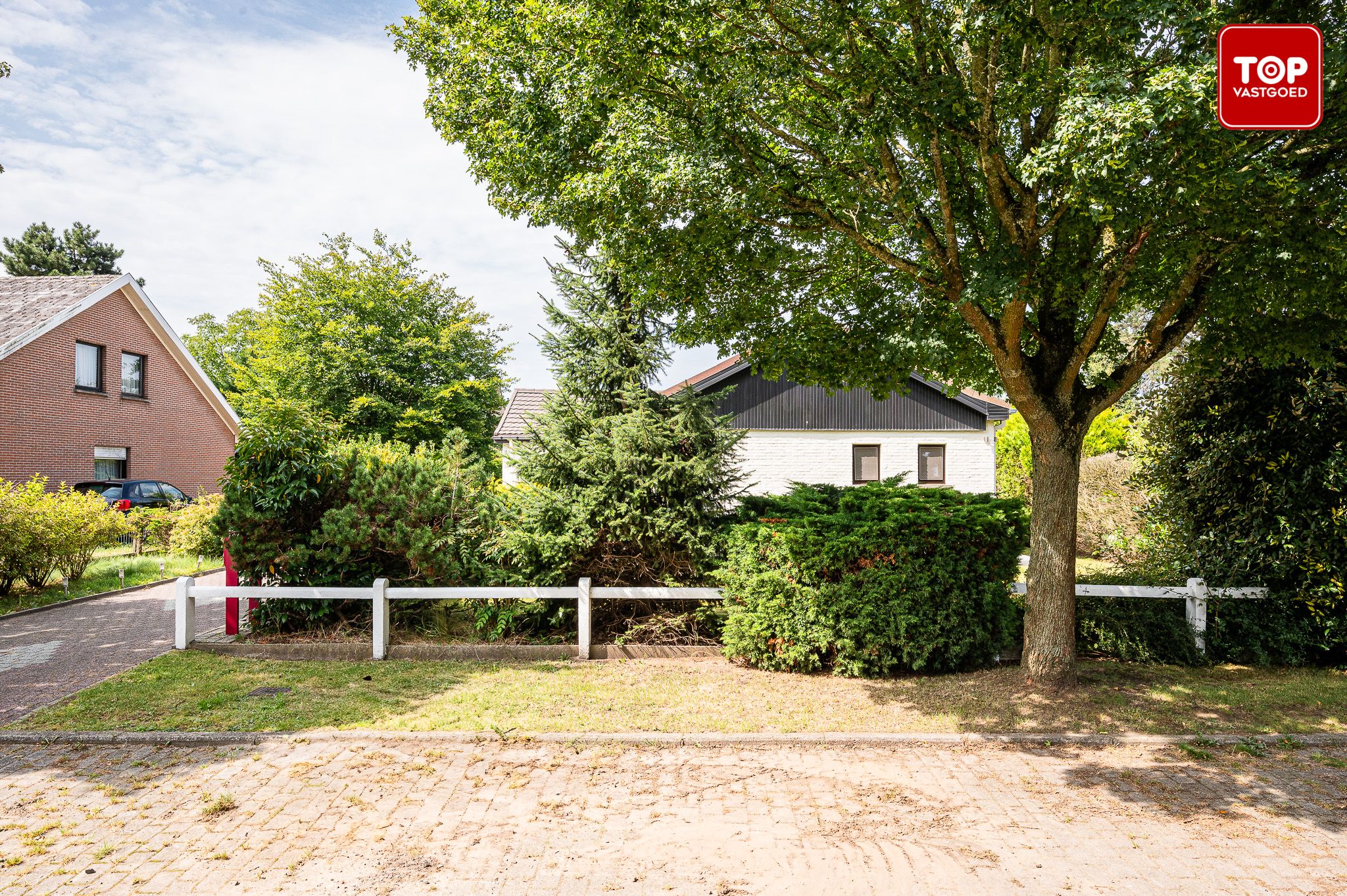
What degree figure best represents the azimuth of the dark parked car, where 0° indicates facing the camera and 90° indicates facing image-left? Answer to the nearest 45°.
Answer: approximately 225°

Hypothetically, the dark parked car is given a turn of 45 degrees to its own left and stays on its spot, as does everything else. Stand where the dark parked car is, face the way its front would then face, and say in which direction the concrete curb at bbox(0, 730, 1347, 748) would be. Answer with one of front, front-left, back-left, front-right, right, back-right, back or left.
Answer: back

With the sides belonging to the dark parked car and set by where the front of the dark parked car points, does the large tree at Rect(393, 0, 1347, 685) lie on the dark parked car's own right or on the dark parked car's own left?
on the dark parked car's own right

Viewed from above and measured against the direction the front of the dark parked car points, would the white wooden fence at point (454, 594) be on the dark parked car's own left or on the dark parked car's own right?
on the dark parked car's own right

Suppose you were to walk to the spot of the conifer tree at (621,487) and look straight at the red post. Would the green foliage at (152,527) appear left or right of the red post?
right

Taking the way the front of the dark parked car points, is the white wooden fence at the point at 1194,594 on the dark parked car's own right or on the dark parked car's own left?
on the dark parked car's own right

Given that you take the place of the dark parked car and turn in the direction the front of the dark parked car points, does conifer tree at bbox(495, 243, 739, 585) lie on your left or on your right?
on your right

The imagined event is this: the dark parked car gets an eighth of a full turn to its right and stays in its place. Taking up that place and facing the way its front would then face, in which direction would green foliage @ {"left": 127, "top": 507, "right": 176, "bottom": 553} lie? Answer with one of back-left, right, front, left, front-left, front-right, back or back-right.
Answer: right

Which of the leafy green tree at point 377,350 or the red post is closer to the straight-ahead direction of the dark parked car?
the leafy green tree
